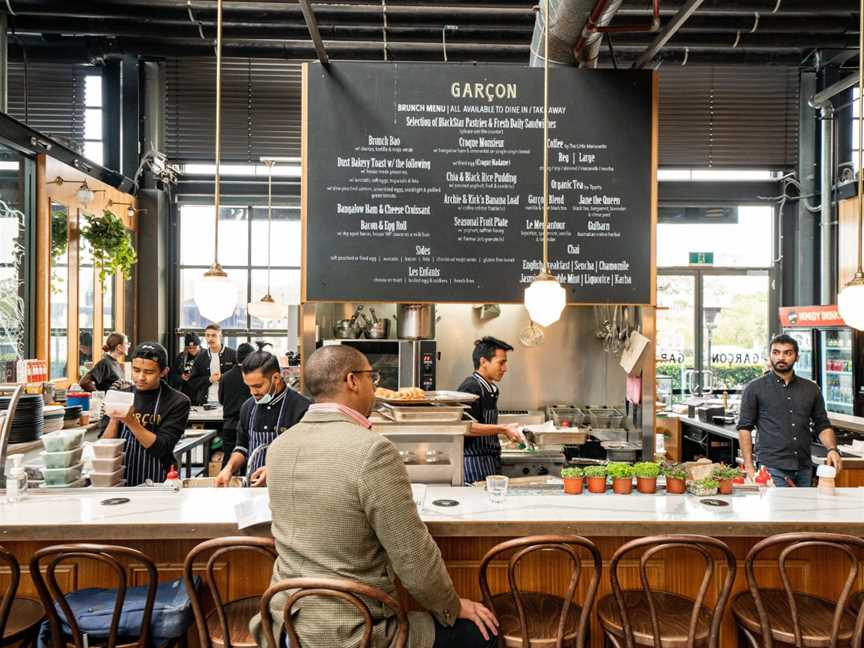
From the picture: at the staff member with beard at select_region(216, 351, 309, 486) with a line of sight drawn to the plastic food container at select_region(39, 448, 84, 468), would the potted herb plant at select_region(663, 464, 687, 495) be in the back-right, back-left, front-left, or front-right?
back-left

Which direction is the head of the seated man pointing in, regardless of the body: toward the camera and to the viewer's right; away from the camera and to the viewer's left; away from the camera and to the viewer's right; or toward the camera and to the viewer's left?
away from the camera and to the viewer's right

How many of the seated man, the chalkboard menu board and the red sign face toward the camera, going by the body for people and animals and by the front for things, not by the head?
2

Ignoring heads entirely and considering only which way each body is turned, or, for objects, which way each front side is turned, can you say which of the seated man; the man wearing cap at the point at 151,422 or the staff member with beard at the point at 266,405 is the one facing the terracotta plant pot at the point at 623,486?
the seated man

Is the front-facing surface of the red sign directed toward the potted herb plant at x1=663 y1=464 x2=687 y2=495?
yes

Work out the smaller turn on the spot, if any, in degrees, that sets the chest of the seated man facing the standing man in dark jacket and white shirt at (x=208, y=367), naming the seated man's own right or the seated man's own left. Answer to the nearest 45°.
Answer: approximately 45° to the seated man's own left

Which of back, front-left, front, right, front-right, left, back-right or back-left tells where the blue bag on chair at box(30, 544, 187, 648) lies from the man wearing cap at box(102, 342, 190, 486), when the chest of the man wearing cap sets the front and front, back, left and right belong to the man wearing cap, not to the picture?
front-left

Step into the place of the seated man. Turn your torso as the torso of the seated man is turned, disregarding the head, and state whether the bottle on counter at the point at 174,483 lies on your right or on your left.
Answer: on your left

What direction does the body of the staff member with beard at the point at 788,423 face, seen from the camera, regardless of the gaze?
toward the camera

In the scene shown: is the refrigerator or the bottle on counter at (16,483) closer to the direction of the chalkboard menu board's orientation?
the bottle on counter

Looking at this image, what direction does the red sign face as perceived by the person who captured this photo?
facing the viewer

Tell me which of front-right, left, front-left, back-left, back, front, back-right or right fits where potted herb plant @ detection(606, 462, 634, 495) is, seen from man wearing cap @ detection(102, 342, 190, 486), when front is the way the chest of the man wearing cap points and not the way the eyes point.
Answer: left
